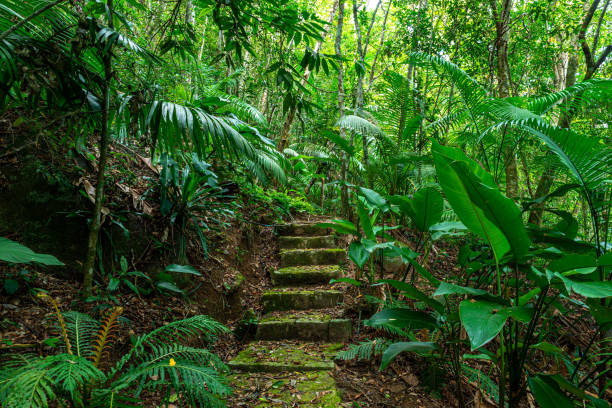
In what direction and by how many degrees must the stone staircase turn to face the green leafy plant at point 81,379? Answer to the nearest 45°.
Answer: approximately 45° to its right

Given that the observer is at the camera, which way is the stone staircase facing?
facing the viewer
